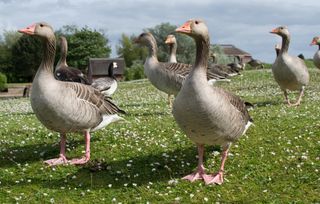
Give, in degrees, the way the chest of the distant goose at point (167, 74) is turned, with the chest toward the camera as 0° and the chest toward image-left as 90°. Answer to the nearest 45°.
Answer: approximately 90°

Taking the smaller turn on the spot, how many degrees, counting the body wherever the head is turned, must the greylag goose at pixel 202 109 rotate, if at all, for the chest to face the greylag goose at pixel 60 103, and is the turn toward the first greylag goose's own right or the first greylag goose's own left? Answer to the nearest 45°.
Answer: approximately 45° to the first greylag goose's own right

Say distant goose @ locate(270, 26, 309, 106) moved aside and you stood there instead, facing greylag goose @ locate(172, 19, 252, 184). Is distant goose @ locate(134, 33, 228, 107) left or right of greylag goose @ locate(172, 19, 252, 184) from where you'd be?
right

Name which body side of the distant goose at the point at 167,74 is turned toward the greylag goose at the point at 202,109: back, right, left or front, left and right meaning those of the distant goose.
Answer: left

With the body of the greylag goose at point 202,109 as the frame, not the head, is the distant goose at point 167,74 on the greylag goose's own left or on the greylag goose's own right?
on the greylag goose's own right

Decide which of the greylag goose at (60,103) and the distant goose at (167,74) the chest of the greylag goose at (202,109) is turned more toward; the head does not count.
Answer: the greylag goose

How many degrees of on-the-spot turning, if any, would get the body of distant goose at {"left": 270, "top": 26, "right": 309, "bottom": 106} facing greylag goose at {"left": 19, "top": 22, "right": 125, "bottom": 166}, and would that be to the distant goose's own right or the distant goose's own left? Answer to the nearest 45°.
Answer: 0° — it already faces it
